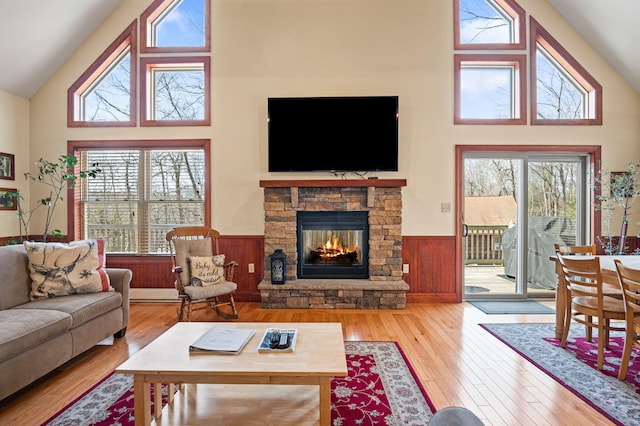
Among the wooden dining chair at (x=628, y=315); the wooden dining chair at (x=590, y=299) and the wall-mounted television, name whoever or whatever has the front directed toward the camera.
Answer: the wall-mounted television

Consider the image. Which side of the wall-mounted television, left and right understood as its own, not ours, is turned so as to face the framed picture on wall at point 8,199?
right

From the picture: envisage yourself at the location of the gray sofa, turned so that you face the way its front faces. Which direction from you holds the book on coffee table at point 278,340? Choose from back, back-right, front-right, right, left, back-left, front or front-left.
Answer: front

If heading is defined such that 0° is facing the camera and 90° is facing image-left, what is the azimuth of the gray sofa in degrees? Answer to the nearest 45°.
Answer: approximately 315°

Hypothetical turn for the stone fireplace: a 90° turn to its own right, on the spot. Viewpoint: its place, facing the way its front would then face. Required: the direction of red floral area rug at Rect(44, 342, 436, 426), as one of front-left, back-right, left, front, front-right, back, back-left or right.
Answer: left

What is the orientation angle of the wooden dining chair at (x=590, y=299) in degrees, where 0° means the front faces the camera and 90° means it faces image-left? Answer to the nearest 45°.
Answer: approximately 225°

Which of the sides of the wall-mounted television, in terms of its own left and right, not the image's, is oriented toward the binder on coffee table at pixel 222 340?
front

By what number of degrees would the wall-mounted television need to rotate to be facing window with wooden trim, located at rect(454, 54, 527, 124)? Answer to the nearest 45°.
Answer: approximately 90° to its left

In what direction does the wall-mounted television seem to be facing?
toward the camera

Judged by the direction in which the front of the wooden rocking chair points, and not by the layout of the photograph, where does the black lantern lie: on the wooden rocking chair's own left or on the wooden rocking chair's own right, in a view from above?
on the wooden rocking chair's own left

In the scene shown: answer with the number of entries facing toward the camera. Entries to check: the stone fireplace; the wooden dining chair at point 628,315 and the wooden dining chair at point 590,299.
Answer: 1

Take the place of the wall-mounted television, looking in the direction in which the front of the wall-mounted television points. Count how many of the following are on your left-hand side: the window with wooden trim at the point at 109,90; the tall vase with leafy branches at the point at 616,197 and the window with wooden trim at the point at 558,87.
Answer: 2

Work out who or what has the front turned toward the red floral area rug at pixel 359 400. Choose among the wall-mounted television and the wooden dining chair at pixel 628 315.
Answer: the wall-mounted television

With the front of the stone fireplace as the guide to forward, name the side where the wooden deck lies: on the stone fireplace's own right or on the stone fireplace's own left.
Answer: on the stone fireplace's own left

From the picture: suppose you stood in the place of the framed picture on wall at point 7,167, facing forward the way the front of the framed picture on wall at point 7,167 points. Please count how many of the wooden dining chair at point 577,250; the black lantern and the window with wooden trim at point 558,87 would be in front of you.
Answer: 3

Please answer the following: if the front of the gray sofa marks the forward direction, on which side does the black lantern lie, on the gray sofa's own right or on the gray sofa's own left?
on the gray sofa's own left

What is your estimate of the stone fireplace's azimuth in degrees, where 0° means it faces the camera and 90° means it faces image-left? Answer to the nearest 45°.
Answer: approximately 0°

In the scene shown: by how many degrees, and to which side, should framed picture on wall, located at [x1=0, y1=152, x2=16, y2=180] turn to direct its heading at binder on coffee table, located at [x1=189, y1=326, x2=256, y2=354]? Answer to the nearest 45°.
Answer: approximately 45° to its right

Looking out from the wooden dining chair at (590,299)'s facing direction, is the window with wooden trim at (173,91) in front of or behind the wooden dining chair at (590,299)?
behind
